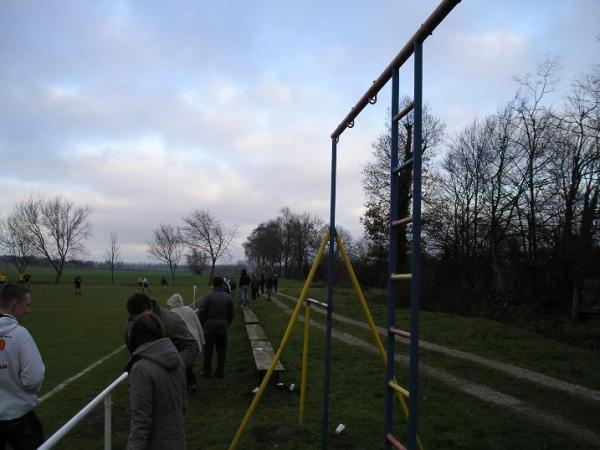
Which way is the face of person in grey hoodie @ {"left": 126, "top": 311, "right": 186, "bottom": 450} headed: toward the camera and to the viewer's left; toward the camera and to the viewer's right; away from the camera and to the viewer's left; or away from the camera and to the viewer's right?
away from the camera and to the viewer's left

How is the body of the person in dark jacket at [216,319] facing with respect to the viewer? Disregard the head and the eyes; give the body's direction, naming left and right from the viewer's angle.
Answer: facing away from the viewer

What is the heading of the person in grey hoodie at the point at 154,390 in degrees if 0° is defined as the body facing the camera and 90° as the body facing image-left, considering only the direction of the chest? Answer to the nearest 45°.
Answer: approximately 135°

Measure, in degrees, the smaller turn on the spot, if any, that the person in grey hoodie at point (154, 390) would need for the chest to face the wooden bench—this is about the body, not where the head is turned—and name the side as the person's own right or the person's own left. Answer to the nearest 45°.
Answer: approximately 45° to the person's own right

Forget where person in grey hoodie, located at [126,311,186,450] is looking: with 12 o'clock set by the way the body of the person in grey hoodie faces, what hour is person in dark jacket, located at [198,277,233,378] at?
The person in dark jacket is roughly at 2 o'clock from the person in grey hoodie.

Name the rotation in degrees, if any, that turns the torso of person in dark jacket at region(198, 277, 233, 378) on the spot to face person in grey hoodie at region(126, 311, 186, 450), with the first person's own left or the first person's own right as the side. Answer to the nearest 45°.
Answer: approximately 180°
